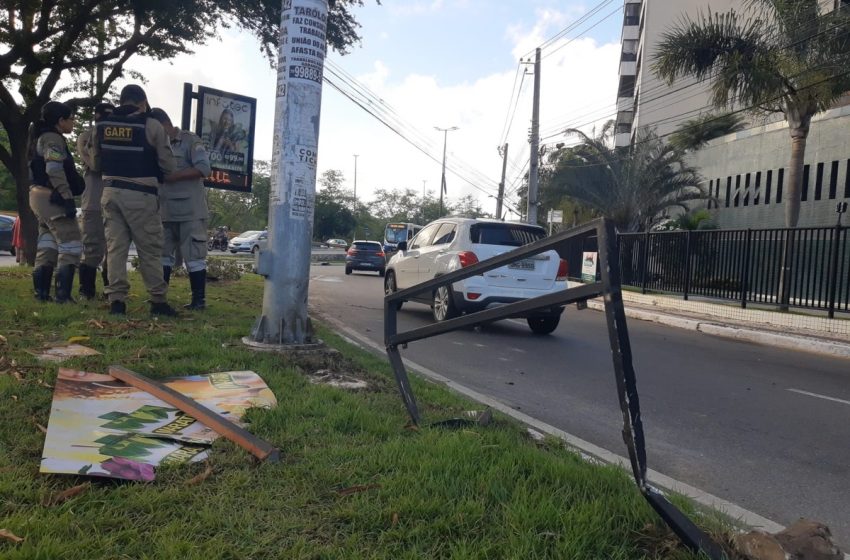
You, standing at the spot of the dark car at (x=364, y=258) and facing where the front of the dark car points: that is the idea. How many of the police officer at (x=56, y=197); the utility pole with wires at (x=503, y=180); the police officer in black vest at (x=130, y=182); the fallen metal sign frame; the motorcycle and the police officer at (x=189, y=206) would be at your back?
4

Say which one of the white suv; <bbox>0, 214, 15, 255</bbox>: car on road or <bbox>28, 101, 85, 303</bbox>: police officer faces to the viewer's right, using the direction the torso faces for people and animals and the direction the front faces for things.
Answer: the police officer

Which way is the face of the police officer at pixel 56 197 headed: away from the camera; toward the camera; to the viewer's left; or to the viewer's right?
to the viewer's right

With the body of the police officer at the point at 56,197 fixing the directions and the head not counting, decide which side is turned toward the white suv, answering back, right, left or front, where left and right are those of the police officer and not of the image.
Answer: front

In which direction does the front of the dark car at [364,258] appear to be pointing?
away from the camera

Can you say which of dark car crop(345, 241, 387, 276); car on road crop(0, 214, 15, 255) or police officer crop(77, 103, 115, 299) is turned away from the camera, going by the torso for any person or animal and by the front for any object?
the dark car

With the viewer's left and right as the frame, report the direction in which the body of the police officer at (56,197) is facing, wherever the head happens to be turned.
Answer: facing to the right of the viewer

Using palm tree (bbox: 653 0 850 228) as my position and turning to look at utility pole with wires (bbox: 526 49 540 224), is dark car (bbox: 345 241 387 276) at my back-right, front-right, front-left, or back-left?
front-left

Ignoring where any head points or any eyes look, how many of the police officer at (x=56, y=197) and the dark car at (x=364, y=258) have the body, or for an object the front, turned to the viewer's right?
1

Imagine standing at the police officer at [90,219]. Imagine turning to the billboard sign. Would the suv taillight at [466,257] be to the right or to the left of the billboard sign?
right

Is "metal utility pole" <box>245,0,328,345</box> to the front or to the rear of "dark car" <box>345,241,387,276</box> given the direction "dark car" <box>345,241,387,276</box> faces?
to the rear
